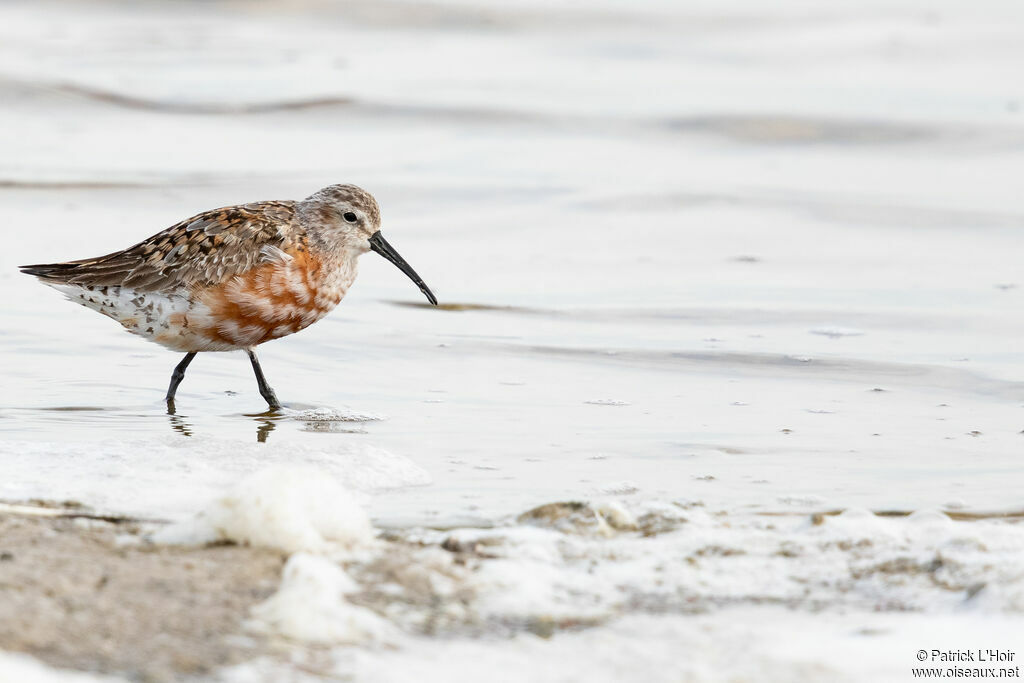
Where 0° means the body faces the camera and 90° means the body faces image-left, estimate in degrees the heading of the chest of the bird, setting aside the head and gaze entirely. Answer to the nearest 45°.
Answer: approximately 270°
